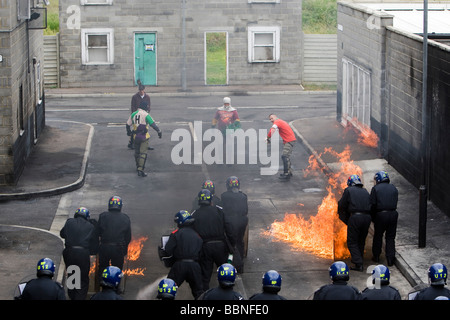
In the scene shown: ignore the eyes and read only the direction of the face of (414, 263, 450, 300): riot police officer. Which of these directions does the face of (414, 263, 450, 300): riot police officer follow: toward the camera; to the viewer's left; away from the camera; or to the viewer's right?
away from the camera

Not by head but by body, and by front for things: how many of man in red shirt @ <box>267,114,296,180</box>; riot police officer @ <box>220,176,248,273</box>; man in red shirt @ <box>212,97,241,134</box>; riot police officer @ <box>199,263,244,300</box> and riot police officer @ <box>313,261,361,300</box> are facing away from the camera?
3

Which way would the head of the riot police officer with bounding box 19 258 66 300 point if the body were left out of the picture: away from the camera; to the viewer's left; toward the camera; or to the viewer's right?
away from the camera

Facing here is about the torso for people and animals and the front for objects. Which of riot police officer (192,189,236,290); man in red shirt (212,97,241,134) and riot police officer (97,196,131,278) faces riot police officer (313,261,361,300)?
the man in red shirt

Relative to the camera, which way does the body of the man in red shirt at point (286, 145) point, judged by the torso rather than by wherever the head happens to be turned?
to the viewer's left

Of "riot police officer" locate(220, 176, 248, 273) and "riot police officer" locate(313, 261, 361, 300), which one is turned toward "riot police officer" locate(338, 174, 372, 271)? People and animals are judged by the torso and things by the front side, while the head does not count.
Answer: "riot police officer" locate(313, 261, 361, 300)

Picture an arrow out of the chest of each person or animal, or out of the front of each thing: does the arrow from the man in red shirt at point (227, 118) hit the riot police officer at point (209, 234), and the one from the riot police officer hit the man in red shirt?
yes

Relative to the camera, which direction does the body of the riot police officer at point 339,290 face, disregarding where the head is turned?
away from the camera

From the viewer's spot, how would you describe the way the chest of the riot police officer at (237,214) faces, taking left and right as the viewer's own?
facing away from the viewer

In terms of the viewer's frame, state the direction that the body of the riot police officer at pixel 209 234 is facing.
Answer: away from the camera

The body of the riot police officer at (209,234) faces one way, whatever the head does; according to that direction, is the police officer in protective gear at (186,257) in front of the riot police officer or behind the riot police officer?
behind

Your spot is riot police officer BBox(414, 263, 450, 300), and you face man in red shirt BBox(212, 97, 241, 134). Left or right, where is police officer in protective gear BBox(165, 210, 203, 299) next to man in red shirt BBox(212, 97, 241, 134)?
left

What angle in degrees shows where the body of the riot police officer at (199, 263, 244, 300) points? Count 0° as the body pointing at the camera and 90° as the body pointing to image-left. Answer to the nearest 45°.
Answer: approximately 180°

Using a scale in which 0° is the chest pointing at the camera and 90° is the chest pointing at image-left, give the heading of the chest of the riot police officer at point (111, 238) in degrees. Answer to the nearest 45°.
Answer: approximately 180°
